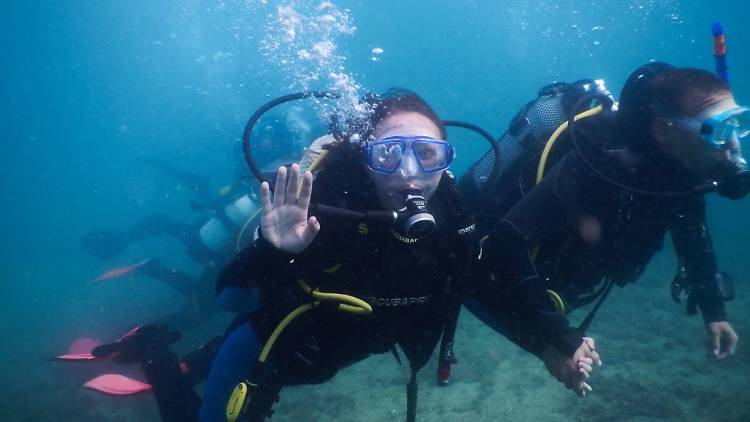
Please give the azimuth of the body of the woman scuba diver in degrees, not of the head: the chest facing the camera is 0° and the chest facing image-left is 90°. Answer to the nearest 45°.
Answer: approximately 0°
